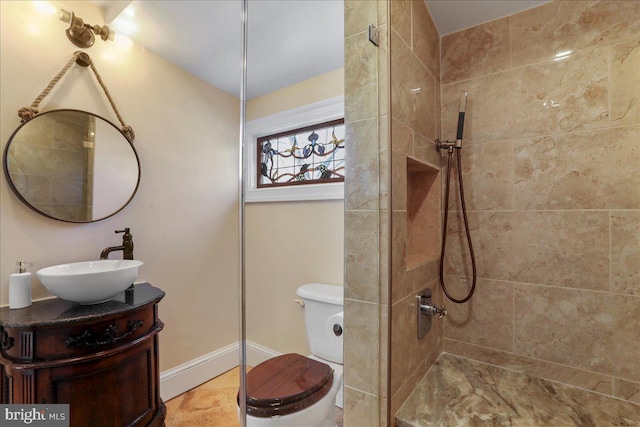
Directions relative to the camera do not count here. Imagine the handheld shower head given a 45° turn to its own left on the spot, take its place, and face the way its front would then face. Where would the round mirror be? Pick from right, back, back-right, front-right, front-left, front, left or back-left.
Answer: back

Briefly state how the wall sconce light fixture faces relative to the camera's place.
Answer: facing the viewer and to the right of the viewer

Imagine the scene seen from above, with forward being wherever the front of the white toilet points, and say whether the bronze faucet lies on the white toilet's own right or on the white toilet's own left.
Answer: on the white toilet's own right

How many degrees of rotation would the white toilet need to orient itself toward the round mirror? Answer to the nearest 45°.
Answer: approximately 45° to its right

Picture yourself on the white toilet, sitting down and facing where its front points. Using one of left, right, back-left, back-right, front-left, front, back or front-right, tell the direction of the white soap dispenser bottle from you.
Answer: front-right

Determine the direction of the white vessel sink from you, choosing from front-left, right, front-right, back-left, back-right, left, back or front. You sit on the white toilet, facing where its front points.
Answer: front-right
